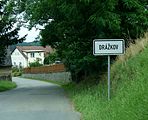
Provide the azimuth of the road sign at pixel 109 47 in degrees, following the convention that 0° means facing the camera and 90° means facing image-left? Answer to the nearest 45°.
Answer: approximately 0°
